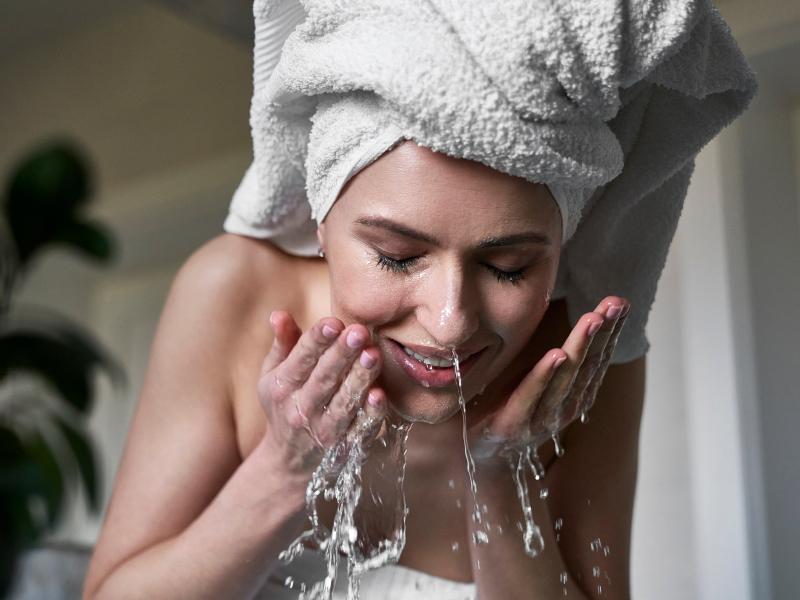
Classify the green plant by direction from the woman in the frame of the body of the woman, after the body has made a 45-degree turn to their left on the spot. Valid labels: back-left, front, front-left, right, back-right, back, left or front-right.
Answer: back

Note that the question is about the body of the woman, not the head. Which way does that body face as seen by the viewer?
toward the camera

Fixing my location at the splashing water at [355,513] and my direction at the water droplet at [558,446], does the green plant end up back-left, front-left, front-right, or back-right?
back-left

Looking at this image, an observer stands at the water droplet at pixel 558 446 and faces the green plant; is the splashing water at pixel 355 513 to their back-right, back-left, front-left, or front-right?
front-left
